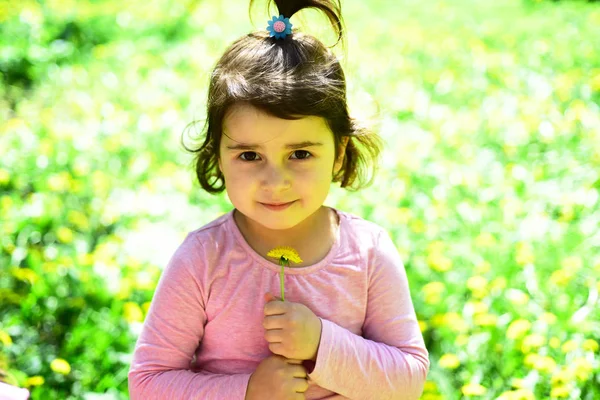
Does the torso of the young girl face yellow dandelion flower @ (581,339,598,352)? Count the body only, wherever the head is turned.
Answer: no

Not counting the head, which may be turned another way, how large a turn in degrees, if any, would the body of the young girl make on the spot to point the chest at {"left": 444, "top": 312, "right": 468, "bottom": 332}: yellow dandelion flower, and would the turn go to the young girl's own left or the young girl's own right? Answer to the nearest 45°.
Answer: approximately 135° to the young girl's own left

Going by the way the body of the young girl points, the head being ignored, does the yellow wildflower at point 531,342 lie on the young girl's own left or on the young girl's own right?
on the young girl's own left

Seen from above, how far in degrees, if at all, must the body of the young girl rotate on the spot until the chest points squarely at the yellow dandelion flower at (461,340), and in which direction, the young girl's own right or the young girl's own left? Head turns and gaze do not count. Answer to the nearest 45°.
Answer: approximately 135° to the young girl's own left

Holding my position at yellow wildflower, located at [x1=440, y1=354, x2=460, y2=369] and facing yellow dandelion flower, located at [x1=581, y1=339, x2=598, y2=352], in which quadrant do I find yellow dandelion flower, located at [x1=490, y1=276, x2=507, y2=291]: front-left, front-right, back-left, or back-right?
front-left

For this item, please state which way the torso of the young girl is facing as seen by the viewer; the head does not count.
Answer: toward the camera

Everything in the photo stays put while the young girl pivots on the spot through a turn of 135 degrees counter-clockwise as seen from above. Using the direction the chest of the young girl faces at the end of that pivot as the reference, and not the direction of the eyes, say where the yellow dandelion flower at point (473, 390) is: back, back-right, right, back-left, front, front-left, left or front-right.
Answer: front

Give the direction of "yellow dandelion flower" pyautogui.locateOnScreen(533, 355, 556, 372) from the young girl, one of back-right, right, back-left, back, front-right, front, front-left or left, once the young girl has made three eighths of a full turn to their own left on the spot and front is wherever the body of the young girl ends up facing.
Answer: front

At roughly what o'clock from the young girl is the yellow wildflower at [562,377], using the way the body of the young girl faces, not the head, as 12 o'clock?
The yellow wildflower is roughly at 8 o'clock from the young girl.

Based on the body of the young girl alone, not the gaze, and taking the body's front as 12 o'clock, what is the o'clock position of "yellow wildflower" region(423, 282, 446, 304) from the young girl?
The yellow wildflower is roughly at 7 o'clock from the young girl.

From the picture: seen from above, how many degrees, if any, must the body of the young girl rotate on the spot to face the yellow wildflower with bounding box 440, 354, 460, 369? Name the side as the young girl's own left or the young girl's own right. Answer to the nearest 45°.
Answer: approximately 135° to the young girl's own left

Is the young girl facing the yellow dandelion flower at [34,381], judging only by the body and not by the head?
no

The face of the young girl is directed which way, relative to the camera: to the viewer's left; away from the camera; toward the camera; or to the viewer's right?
toward the camera

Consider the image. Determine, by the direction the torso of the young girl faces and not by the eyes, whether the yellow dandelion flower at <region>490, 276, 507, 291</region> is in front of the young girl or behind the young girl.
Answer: behind

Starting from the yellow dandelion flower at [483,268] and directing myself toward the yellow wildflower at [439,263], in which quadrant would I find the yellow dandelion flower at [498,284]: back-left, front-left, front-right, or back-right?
back-left

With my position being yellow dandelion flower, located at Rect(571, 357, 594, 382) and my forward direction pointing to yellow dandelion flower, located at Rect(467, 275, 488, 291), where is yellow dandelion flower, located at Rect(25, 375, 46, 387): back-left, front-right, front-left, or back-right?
front-left

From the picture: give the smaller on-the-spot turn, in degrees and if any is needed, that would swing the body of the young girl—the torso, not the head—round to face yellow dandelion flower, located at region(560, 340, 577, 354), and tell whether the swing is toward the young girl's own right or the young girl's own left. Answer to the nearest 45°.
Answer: approximately 135° to the young girl's own left

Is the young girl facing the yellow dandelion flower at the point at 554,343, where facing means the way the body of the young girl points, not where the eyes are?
no
